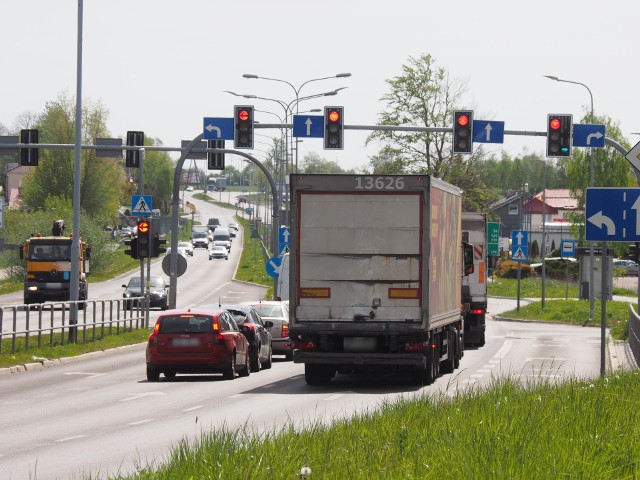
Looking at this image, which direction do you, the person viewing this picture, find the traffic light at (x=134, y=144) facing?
facing away from the viewer

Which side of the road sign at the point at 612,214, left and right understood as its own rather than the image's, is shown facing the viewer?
front

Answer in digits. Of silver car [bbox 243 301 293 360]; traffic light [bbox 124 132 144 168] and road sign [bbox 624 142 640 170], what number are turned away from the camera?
2

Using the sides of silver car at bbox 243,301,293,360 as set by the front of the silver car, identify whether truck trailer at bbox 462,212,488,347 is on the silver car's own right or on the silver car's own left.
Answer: on the silver car's own right

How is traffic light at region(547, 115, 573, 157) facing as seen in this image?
toward the camera

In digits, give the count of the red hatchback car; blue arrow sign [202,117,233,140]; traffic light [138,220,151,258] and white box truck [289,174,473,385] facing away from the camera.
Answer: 2

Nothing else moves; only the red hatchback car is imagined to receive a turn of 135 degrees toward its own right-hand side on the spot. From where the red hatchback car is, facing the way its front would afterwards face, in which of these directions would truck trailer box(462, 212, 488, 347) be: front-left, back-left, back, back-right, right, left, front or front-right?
left

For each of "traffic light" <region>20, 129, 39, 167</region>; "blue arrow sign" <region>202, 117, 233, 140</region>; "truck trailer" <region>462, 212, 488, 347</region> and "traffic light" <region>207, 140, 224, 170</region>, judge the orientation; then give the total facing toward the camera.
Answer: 1

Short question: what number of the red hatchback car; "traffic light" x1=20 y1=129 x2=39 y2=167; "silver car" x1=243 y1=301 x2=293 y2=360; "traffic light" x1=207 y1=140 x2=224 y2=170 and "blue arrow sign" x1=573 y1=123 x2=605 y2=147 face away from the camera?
4

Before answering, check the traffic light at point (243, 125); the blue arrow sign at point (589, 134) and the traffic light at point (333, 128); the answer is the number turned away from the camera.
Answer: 0

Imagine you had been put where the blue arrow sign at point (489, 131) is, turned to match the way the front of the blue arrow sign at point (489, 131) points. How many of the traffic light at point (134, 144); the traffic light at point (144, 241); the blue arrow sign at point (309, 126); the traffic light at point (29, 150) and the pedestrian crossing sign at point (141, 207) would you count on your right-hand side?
5

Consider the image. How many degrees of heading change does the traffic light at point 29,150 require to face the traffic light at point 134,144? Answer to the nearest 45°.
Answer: approximately 90° to its right

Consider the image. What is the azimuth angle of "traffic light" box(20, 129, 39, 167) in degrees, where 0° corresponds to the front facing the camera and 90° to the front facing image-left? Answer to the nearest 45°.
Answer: approximately 180°

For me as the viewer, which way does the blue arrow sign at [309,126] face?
facing the viewer

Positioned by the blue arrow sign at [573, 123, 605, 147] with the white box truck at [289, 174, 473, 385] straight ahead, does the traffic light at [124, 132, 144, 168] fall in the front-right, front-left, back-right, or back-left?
front-right

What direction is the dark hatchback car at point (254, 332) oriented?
away from the camera

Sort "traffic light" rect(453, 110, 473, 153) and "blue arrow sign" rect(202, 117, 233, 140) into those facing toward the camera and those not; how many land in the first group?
2
